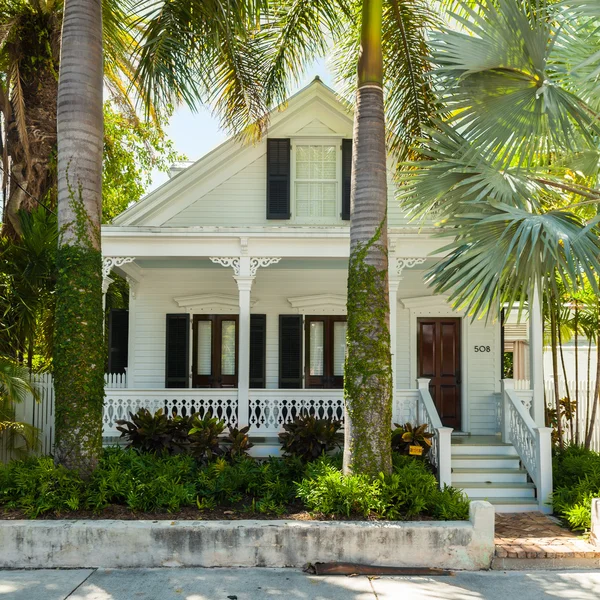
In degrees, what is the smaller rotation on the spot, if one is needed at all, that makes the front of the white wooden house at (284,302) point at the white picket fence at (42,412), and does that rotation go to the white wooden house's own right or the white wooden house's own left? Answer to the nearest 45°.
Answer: approximately 45° to the white wooden house's own right

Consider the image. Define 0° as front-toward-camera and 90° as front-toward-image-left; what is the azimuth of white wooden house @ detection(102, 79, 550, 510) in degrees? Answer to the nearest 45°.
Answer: approximately 0°

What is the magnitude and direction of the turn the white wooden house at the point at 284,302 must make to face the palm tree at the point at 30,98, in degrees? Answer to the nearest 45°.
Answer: approximately 90° to its right

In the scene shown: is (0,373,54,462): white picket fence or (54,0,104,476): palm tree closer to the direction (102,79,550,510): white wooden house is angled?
the palm tree

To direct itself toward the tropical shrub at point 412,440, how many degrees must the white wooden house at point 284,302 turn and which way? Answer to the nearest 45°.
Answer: approximately 45° to its left

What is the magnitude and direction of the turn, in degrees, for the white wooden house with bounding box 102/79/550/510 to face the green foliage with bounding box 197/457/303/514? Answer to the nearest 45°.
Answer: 0° — it already faces it
